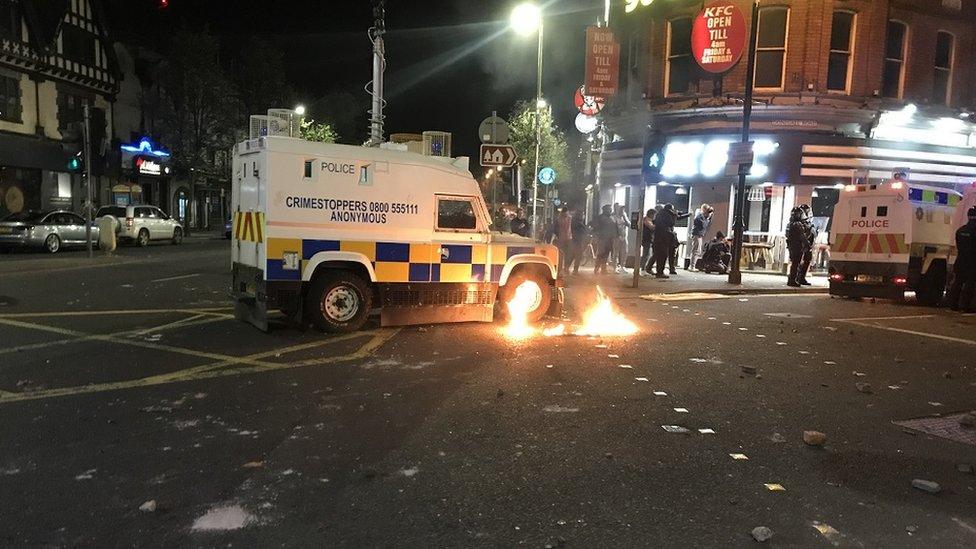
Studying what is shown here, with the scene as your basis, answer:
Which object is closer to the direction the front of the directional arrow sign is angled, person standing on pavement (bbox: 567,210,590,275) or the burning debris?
the burning debris

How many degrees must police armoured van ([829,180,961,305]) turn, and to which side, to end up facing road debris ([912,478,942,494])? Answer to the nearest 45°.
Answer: approximately 135° to its right

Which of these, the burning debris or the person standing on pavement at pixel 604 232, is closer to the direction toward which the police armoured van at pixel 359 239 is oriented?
the burning debris

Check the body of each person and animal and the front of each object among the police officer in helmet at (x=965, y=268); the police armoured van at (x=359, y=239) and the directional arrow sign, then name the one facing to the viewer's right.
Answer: the police armoured van

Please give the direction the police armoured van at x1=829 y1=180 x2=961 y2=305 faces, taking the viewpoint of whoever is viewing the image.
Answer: facing away from the viewer and to the right of the viewer

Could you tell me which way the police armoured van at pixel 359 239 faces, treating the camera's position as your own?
facing to the right of the viewer

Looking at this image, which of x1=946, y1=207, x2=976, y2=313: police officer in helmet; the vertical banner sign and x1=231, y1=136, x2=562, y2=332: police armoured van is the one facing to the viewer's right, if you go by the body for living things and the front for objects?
the police armoured van
